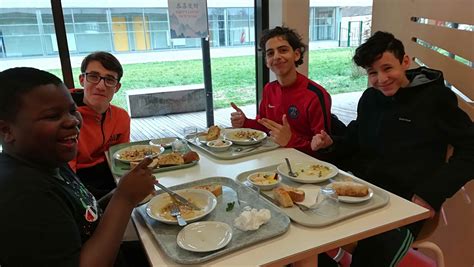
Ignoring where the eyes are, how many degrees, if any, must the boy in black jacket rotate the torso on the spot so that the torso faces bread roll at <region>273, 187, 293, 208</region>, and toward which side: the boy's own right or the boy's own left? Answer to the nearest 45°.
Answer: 0° — they already face it

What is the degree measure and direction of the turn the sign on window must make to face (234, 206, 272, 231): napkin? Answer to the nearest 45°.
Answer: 0° — it already faces it

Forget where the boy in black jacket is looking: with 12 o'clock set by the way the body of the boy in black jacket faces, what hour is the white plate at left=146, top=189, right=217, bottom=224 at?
The white plate is roughly at 12 o'clock from the boy in black jacket.

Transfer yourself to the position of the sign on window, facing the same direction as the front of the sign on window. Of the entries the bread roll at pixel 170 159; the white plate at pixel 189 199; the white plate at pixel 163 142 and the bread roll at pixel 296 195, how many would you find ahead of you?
4

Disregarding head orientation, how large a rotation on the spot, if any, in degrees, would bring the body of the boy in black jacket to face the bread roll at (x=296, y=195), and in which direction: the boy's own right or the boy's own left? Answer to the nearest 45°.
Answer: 0° — they already face it

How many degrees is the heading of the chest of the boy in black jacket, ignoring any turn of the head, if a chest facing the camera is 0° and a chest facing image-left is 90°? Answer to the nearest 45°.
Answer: approximately 45°

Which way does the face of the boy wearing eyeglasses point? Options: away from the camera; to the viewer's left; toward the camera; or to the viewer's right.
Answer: toward the camera

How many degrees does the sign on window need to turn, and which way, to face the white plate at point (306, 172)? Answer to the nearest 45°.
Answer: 0° — it already faces it

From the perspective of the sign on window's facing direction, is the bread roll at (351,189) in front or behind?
in front

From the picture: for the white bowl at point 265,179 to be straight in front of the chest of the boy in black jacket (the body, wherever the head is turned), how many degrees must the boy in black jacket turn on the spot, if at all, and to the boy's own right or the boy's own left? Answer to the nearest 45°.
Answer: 0° — they already face it

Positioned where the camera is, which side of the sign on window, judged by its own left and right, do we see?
front

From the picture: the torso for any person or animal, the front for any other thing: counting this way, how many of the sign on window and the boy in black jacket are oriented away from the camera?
0

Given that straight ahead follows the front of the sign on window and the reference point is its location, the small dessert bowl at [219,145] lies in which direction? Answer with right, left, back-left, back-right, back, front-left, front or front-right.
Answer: front

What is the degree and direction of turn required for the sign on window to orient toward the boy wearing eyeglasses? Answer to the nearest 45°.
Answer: approximately 45° to its right

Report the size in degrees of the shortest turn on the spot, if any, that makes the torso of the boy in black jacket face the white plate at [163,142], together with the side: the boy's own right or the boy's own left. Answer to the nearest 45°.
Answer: approximately 45° to the boy's own right

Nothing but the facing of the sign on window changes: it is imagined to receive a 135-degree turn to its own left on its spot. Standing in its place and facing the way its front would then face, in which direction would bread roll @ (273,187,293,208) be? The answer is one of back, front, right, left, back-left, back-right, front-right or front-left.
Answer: back-right

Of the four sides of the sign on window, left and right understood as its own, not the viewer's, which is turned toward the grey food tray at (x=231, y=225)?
front

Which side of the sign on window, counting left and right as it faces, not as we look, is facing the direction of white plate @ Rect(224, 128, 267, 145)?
front

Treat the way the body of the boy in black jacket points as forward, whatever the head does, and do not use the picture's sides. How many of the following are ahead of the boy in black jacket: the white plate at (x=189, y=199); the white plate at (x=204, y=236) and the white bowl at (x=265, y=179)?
3
